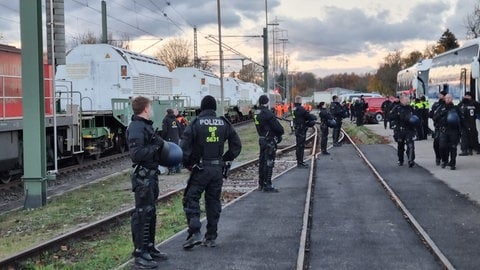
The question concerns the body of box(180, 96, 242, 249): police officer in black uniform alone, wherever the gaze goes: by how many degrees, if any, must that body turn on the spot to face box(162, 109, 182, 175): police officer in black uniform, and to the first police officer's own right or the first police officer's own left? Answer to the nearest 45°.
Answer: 0° — they already face them

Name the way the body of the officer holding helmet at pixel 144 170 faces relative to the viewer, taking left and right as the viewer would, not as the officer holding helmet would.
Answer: facing to the right of the viewer

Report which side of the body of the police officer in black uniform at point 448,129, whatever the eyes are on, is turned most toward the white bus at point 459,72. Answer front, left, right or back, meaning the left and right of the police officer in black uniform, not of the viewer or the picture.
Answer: back

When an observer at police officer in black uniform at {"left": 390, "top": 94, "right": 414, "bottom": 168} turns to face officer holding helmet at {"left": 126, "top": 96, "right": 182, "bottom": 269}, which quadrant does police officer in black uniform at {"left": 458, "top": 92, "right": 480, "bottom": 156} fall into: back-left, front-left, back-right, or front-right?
back-left

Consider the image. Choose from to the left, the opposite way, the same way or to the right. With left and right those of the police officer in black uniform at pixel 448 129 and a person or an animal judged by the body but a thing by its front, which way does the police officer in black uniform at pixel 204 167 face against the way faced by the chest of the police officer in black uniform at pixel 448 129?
the opposite way

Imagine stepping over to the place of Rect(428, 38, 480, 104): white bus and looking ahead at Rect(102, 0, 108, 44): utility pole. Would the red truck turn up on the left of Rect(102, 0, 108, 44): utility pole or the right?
right

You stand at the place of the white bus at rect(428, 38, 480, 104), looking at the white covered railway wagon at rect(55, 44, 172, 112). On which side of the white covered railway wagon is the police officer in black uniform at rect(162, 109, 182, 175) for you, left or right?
left

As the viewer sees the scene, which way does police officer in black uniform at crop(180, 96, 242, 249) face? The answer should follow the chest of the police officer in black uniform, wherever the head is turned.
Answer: away from the camera

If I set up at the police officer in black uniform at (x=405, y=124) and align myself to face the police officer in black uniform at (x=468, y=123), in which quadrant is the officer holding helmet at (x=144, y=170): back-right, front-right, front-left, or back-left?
back-right

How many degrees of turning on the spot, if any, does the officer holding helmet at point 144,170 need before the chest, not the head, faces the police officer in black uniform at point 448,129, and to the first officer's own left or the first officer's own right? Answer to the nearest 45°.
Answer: approximately 45° to the first officer's own left
